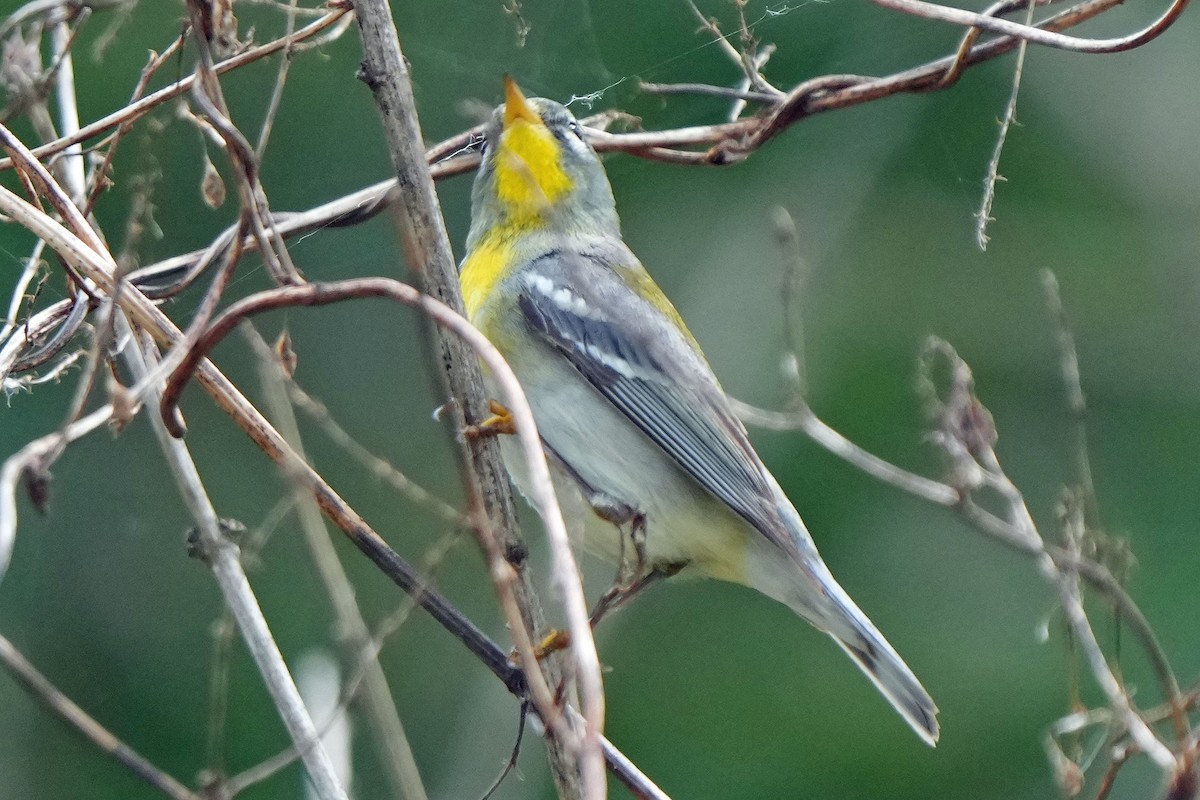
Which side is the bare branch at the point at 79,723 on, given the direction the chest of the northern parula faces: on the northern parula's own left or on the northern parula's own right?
on the northern parula's own right

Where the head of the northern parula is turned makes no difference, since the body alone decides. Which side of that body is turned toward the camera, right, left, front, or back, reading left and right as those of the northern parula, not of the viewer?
left

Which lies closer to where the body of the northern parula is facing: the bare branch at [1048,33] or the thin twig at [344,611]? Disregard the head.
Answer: the thin twig
